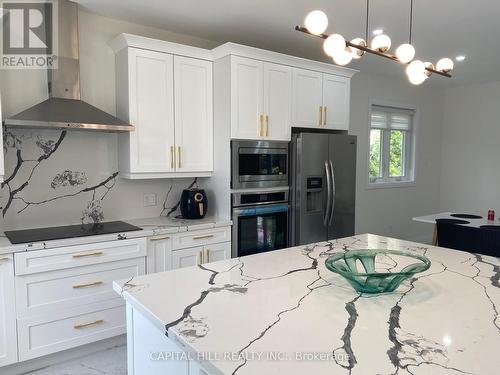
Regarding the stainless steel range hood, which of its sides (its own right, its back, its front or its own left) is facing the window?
left

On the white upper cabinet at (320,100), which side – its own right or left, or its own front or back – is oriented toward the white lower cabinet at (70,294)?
right

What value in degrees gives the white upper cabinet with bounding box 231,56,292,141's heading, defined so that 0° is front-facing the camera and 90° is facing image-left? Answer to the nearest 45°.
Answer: approximately 315°

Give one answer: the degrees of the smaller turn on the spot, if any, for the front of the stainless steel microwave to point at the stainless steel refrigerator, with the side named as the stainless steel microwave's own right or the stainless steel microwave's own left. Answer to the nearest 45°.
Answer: approximately 90° to the stainless steel microwave's own left

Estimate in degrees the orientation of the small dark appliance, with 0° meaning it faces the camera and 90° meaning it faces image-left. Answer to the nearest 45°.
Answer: approximately 315°

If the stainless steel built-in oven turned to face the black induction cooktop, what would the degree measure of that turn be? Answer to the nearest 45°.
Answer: approximately 90° to its right

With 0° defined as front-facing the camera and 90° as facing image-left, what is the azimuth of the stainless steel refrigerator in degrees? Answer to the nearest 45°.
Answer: approximately 315°

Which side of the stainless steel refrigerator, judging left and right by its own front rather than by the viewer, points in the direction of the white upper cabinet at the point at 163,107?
right
